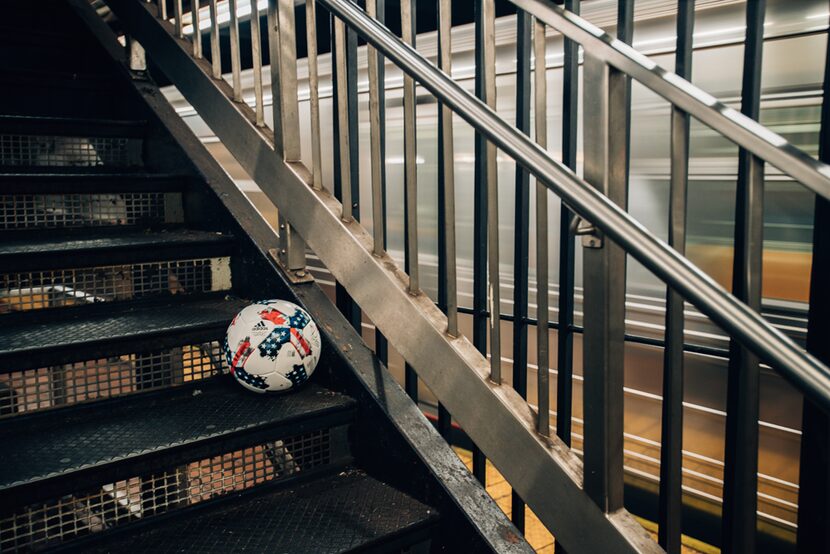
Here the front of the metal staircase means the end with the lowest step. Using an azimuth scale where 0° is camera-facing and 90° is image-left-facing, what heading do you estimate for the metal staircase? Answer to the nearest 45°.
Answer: approximately 315°

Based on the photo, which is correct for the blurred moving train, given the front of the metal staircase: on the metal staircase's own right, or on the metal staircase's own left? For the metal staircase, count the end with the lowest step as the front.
on the metal staircase's own left
